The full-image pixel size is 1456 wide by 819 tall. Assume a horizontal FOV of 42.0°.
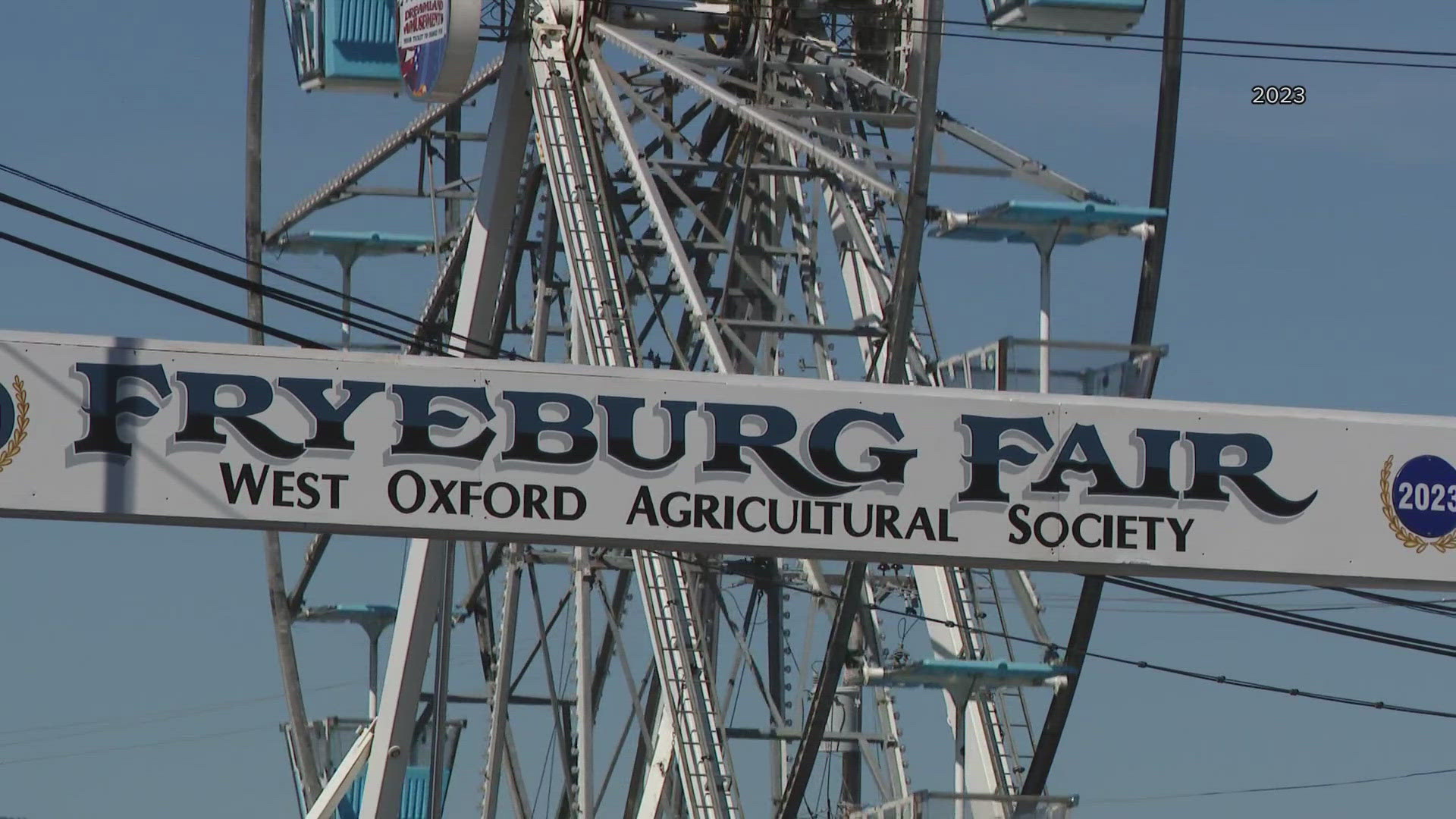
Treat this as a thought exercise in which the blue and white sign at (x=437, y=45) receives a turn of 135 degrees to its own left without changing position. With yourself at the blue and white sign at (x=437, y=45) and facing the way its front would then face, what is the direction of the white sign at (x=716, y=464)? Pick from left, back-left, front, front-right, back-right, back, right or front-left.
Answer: right

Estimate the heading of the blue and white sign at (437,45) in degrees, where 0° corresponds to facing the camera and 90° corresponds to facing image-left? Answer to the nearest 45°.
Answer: approximately 45°
